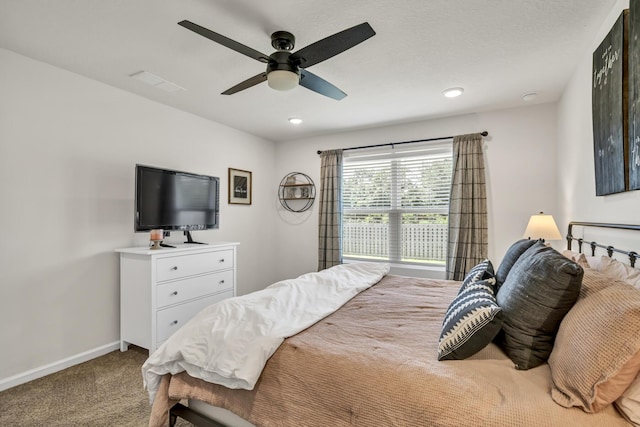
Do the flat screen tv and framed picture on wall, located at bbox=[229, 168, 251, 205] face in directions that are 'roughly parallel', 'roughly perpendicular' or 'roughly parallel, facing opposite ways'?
roughly parallel

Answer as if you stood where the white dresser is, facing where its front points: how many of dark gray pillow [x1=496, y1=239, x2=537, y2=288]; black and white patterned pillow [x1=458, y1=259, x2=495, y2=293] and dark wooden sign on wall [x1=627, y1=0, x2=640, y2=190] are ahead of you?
3

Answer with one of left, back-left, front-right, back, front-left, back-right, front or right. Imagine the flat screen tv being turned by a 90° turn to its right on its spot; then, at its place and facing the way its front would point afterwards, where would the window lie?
back-left

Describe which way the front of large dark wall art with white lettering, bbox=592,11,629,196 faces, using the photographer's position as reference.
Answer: facing to the left of the viewer

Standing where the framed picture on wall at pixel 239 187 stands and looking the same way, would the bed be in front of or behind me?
in front

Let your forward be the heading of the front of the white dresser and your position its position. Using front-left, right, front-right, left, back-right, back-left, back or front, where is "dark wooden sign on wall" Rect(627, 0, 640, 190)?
front

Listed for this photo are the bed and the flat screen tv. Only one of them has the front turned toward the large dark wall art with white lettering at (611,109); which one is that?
the flat screen tv

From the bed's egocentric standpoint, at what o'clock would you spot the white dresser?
The white dresser is roughly at 1 o'clock from the bed.

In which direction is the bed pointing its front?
to the viewer's left

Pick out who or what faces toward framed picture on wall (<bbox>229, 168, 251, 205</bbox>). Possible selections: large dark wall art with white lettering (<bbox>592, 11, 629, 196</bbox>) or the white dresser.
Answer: the large dark wall art with white lettering

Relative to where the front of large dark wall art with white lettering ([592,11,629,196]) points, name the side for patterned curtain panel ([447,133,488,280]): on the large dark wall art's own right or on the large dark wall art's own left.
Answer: on the large dark wall art's own right

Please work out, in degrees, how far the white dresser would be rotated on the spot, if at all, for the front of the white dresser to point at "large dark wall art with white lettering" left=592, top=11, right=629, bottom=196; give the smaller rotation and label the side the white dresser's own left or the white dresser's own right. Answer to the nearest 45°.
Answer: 0° — it already faces it

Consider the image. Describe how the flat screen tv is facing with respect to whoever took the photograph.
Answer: facing the viewer and to the right of the viewer

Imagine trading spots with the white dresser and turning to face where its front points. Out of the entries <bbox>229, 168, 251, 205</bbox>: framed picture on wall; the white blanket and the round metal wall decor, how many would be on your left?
2

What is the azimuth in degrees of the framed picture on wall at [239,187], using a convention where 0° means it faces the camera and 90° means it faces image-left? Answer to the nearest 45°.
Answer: approximately 315°

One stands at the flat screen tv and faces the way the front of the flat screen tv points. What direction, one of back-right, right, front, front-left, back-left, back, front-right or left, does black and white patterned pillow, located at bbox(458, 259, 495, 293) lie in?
front

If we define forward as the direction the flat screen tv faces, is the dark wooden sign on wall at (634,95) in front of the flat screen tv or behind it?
in front

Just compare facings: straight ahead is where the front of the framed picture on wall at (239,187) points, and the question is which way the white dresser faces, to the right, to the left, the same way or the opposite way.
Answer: the same way
